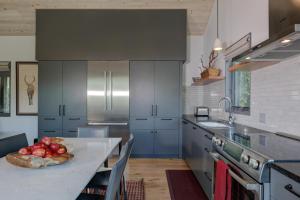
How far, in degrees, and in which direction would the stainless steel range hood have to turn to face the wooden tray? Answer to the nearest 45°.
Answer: approximately 45° to its left

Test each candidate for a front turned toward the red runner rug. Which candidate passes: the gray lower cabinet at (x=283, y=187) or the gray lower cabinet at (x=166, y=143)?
the gray lower cabinet at (x=166, y=143)

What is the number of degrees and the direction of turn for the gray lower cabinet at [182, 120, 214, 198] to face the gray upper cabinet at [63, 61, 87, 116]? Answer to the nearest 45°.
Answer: approximately 45° to its right

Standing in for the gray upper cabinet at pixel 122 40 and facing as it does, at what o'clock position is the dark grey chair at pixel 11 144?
The dark grey chair is roughly at 1 o'clock from the gray upper cabinet.

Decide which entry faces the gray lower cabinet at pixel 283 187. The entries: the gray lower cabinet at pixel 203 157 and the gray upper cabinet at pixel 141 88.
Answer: the gray upper cabinet

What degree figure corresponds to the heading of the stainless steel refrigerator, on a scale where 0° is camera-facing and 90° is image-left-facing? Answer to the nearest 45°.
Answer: approximately 0°

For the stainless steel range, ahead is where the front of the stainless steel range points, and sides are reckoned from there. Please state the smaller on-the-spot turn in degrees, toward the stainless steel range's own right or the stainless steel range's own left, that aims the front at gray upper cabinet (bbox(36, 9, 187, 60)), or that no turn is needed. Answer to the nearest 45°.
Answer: approximately 90° to the stainless steel range's own right

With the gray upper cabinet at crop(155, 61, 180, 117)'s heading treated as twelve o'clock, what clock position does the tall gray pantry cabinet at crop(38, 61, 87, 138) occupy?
The tall gray pantry cabinet is roughly at 3 o'clock from the gray upper cabinet.

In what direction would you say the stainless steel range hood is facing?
to the viewer's left

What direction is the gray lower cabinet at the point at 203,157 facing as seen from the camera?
to the viewer's left
